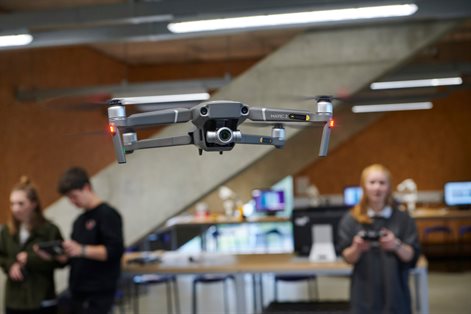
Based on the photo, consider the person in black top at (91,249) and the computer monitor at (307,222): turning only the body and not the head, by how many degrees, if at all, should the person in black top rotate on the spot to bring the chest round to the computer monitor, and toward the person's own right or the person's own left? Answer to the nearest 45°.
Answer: approximately 180°

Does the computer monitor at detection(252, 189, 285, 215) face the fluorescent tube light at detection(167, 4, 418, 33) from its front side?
yes

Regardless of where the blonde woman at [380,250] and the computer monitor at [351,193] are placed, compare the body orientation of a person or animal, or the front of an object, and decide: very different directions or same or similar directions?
same or similar directions

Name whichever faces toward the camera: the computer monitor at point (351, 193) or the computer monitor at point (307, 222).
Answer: the computer monitor at point (351, 193)

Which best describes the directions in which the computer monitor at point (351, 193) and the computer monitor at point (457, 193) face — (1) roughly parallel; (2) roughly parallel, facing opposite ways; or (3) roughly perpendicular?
roughly parallel

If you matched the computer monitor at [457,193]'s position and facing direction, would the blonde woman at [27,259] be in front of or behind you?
in front

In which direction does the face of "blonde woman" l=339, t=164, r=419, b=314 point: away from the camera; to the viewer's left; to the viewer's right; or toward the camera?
toward the camera

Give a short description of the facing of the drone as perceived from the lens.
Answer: facing the viewer

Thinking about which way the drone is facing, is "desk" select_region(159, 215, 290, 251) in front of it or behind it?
behind

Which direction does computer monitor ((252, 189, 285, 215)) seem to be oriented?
toward the camera

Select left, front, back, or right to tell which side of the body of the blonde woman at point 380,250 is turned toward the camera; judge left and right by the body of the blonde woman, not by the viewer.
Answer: front

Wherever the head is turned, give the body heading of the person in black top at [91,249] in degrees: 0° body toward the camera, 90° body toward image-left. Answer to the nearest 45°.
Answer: approximately 45°

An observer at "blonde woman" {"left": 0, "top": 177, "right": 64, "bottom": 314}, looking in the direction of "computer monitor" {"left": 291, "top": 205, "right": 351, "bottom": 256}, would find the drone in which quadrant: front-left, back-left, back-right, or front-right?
back-right

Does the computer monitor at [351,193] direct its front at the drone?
yes
